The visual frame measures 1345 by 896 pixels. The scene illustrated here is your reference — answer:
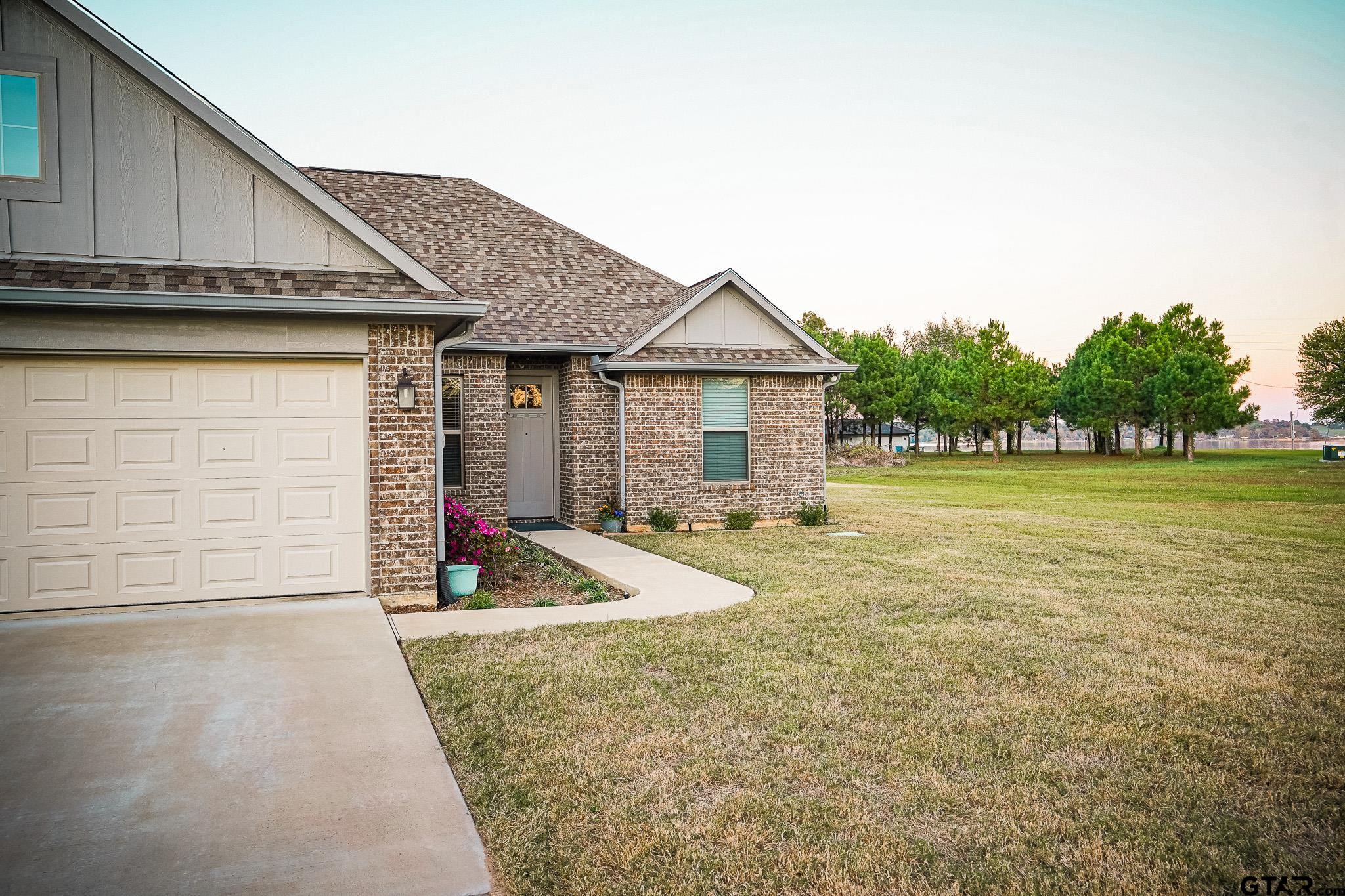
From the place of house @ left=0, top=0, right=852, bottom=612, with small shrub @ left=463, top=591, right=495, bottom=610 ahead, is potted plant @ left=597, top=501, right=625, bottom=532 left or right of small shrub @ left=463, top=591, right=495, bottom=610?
left

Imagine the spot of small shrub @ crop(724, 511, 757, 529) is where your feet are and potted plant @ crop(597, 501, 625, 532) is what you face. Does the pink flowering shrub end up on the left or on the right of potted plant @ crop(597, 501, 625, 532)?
left

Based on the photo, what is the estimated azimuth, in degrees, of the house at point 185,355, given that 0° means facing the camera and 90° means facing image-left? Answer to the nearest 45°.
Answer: approximately 0°

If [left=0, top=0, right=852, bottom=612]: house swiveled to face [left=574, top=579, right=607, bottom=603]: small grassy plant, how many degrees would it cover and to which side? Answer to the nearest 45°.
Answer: approximately 90° to its left

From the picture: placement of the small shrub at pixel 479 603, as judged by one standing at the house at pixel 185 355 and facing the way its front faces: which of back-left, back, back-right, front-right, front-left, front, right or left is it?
left

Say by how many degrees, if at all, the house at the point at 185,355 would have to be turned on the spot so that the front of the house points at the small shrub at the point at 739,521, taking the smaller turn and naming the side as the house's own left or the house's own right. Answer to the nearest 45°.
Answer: approximately 135° to the house's own left
